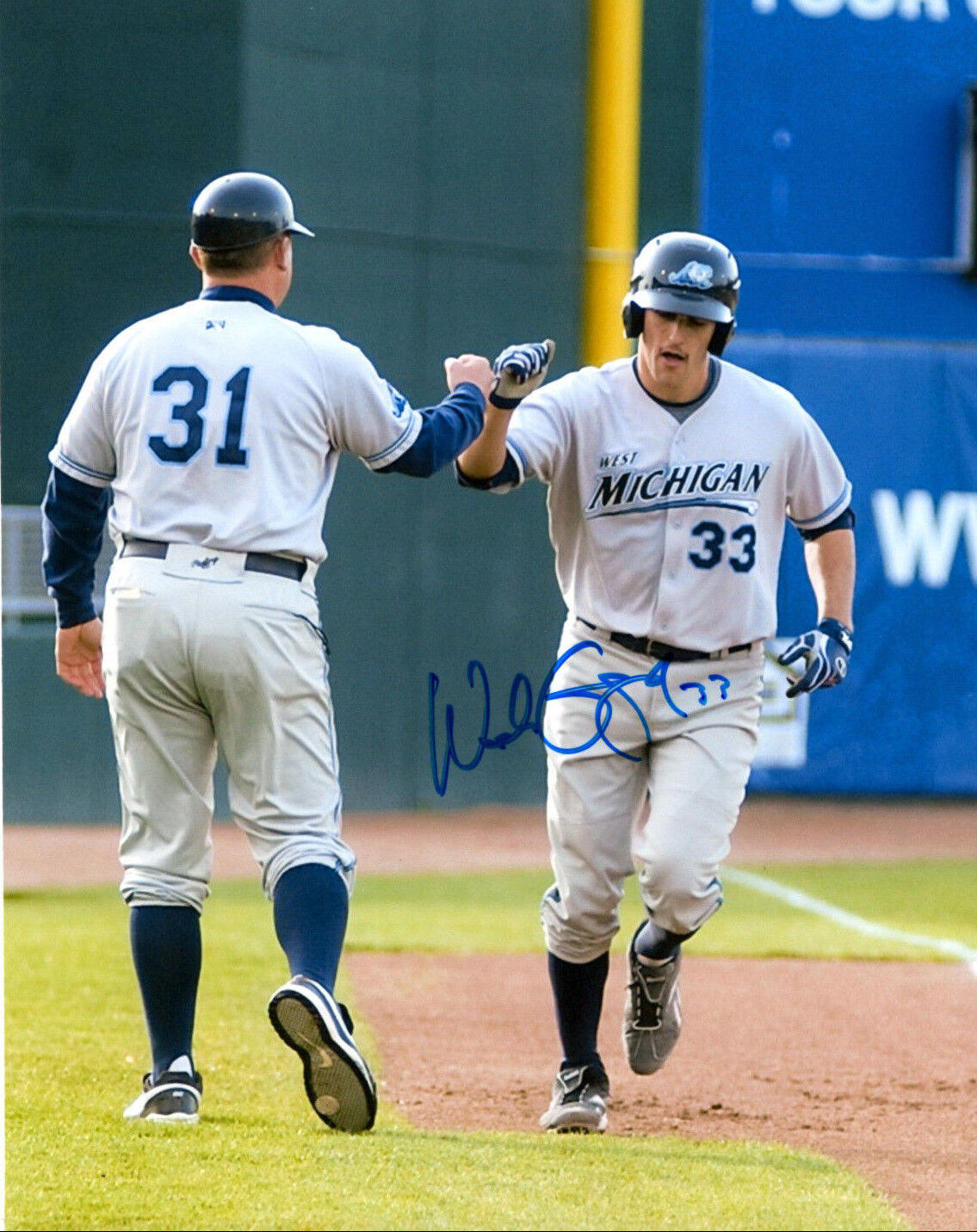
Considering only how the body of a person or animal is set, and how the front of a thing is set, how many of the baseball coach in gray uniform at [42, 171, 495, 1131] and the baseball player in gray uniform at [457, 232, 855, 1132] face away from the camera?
1

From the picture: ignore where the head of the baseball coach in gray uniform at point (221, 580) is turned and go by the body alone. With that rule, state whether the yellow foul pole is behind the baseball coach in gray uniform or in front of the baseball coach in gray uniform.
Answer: in front

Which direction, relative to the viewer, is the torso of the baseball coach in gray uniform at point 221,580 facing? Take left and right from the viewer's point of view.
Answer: facing away from the viewer

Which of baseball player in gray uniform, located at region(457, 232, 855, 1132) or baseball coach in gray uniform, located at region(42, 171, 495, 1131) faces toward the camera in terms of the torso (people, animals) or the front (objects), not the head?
baseball player in gray uniform, located at region(457, 232, 855, 1132)

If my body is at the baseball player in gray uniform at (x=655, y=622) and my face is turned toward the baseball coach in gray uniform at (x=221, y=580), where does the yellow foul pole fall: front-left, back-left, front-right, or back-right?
back-right

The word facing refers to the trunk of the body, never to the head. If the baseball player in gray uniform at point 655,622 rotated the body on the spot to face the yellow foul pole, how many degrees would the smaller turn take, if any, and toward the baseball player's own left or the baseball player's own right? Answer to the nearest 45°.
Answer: approximately 180°

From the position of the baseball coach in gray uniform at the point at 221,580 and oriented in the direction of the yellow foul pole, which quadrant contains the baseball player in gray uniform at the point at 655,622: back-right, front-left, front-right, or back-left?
front-right

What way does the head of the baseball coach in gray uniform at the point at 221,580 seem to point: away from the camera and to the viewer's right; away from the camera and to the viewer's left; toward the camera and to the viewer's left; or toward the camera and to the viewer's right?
away from the camera and to the viewer's right

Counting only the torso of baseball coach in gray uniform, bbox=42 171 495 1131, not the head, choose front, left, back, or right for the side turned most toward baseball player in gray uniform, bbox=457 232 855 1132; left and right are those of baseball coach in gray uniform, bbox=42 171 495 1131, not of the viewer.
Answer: right

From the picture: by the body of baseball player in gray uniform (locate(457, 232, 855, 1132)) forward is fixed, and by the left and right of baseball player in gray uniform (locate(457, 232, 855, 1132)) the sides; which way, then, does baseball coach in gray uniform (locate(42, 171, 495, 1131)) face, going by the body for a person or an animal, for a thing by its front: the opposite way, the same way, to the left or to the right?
the opposite way

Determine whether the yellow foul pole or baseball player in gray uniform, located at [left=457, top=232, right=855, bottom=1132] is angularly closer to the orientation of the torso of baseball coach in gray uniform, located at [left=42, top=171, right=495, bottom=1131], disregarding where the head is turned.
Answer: the yellow foul pole

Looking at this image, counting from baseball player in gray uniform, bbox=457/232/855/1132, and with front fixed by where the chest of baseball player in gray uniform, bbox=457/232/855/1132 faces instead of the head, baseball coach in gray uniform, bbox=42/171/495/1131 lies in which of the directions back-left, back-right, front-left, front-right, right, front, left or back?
front-right

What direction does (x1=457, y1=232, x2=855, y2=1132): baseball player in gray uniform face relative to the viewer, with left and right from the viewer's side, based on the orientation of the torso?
facing the viewer
